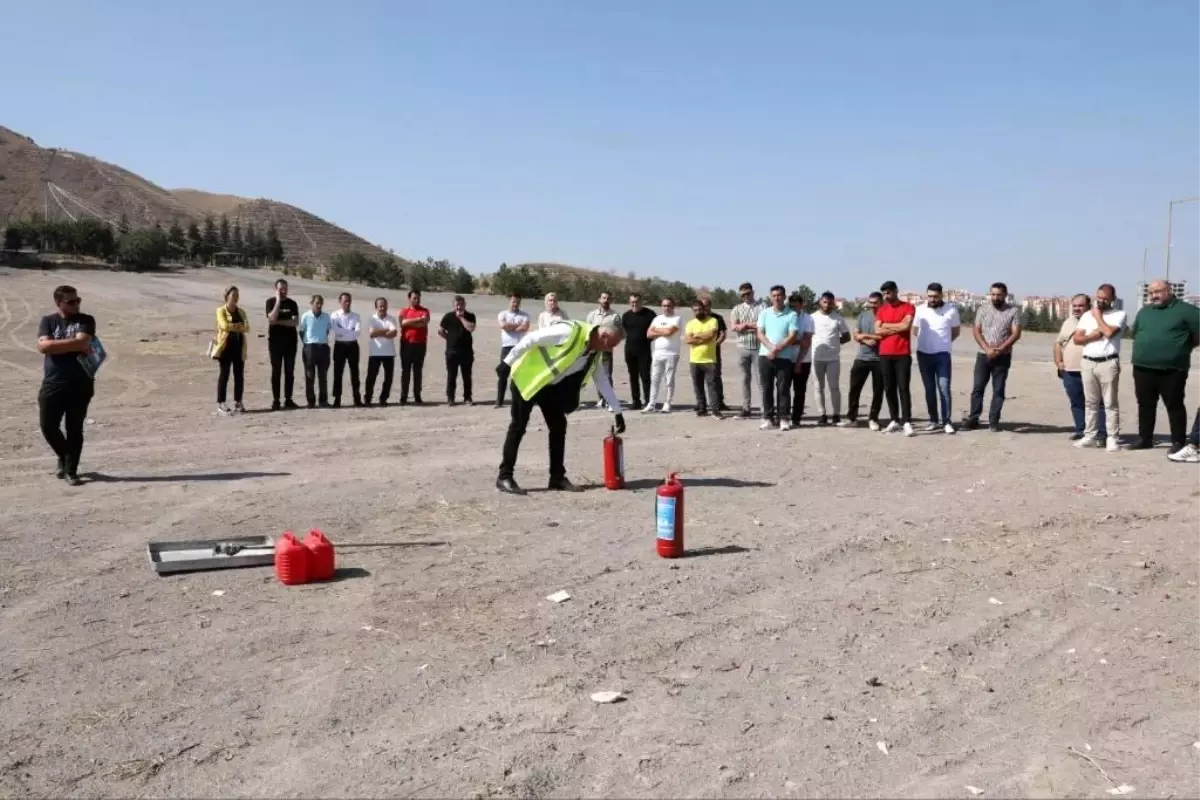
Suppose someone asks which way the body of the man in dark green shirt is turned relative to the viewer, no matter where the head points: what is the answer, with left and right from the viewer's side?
facing the viewer and to the left of the viewer

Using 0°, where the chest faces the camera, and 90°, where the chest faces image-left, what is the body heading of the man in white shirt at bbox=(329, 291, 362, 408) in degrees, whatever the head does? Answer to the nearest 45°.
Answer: approximately 0°

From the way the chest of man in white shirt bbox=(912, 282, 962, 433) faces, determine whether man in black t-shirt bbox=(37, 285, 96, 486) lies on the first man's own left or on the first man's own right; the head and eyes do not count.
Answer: on the first man's own right

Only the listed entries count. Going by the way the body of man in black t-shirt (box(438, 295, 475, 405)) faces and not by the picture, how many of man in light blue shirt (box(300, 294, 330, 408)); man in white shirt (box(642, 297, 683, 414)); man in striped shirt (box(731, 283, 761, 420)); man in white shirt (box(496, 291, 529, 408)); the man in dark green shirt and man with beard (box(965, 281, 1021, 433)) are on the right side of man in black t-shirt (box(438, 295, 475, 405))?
1

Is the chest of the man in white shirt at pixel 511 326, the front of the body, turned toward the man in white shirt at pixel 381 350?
no

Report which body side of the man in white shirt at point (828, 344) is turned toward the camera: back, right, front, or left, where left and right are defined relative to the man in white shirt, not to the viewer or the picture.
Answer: front

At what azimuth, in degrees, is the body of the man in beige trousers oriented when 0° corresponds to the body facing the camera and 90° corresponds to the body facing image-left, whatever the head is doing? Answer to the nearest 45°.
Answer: approximately 45°

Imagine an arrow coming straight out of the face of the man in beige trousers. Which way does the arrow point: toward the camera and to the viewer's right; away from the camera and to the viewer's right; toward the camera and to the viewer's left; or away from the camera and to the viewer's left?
toward the camera and to the viewer's left

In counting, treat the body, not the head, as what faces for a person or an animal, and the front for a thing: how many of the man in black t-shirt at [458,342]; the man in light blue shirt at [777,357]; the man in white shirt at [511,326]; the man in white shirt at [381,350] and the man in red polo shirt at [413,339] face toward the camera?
5

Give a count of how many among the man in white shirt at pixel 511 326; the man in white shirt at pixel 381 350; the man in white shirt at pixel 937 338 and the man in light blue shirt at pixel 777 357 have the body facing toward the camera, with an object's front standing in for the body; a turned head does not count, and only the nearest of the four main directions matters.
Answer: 4

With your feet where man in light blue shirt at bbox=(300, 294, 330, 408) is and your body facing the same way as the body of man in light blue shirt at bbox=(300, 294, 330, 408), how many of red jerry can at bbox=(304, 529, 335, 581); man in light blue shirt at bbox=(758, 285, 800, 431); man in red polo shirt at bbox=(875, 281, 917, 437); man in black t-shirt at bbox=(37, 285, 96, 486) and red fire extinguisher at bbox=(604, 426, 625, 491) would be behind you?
0

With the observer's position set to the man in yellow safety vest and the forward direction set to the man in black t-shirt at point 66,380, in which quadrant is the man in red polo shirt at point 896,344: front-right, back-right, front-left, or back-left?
back-right

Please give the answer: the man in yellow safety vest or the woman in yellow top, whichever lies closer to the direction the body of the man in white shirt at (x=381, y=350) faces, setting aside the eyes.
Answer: the man in yellow safety vest

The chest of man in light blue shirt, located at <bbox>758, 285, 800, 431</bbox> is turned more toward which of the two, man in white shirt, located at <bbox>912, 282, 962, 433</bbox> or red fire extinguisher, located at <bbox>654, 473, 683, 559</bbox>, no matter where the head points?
the red fire extinguisher

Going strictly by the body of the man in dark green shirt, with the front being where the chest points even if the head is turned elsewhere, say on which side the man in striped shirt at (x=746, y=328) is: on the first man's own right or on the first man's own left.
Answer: on the first man's own right

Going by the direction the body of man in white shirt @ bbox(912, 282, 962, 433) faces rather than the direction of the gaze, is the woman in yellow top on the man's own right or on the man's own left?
on the man's own right

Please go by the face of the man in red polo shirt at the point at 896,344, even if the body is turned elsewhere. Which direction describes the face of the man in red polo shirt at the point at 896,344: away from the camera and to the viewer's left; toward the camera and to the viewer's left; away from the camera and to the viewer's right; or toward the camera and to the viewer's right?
toward the camera and to the viewer's left

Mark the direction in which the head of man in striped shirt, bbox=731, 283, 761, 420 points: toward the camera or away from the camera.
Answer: toward the camera

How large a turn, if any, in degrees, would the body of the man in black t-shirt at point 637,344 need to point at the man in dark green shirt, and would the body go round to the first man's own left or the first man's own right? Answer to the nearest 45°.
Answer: approximately 45° to the first man's own left

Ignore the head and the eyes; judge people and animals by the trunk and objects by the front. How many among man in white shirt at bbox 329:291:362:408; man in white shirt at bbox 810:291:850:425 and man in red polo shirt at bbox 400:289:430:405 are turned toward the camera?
3
